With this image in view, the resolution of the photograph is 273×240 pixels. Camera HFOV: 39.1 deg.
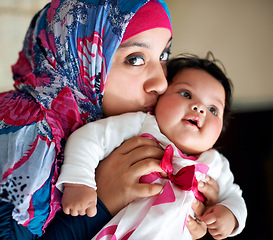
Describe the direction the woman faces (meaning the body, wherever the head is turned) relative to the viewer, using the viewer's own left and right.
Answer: facing the viewer and to the right of the viewer
